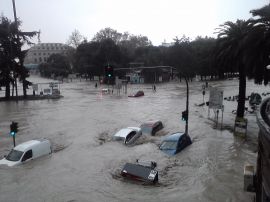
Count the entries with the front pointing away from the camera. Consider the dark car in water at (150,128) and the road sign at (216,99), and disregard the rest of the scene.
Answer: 1

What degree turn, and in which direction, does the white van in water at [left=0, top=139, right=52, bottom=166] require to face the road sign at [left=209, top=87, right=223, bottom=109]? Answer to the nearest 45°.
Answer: approximately 135° to its left

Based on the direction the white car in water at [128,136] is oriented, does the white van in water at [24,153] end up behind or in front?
in front

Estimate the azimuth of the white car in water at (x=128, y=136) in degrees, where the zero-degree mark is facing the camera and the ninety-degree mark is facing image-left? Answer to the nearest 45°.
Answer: approximately 45°

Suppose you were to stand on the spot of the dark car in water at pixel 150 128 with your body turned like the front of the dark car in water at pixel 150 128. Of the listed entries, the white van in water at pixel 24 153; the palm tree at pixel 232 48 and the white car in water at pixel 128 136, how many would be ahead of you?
2

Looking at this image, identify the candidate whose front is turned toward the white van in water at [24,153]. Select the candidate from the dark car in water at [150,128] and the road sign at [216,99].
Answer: the dark car in water

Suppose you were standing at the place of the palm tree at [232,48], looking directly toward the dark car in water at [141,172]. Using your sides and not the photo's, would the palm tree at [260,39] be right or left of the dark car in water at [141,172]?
left
